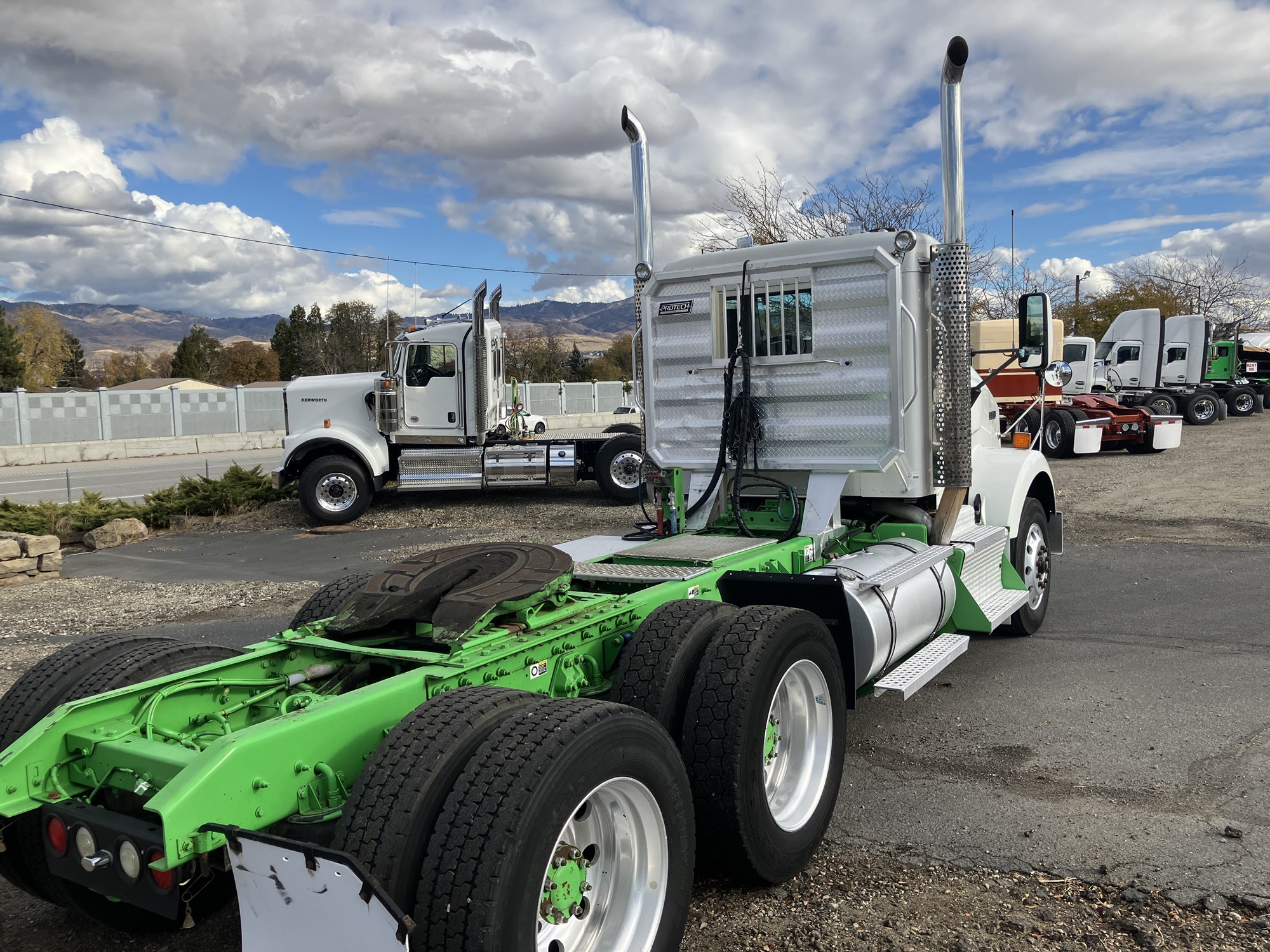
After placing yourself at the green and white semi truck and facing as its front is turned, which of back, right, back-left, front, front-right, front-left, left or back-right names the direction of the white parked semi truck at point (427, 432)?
front-left

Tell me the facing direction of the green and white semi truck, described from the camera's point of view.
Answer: facing away from the viewer and to the right of the viewer

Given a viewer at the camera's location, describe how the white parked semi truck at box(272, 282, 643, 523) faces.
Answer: facing to the left of the viewer

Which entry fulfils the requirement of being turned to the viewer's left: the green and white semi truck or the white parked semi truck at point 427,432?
the white parked semi truck

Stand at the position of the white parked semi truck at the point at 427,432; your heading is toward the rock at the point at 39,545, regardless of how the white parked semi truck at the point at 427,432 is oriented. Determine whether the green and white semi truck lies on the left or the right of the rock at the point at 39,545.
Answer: left

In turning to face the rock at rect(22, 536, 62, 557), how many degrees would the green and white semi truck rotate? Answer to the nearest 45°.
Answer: approximately 90° to its left

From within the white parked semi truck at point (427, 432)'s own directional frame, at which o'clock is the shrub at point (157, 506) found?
The shrub is roughly at 12 o'clock from the white parked semi truck.

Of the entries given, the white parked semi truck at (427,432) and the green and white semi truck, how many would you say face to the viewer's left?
1

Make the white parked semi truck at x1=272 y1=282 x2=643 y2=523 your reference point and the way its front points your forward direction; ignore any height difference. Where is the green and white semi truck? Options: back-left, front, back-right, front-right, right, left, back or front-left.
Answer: left

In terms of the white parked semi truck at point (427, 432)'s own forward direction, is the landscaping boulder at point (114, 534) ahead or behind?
ahead
